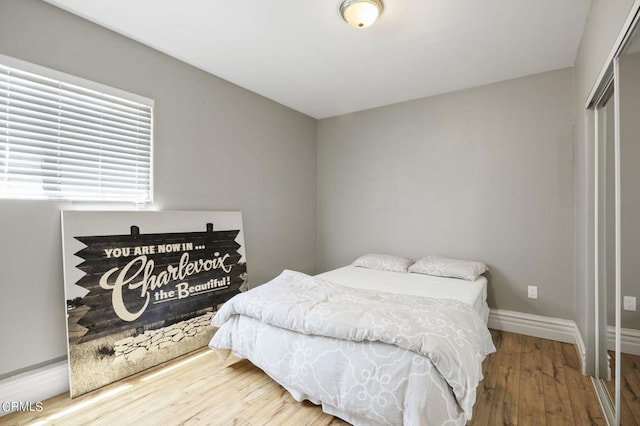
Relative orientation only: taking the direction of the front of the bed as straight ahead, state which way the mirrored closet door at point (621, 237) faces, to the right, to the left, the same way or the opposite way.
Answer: to the right

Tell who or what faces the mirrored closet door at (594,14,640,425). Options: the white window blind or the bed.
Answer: the white window blind

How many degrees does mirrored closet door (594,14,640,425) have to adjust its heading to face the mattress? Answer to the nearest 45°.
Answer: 0° — it already faces it

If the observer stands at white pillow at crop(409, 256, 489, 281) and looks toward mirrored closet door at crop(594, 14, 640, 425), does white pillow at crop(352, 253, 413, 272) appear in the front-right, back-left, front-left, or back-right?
back-right

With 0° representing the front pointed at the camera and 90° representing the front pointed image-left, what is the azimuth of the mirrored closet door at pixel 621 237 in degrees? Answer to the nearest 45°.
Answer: approximately 90°

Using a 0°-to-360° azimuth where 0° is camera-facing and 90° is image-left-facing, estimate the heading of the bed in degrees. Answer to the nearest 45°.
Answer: approximately 45°

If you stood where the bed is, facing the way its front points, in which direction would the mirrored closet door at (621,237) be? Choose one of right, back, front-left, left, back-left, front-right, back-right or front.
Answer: back-left

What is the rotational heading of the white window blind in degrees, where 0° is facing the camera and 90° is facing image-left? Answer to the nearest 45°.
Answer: approximately 315°

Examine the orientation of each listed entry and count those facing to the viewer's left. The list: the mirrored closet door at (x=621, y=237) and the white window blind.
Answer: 1

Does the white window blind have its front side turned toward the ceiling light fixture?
yes

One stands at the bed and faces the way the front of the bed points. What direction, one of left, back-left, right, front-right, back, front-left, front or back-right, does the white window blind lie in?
front-right

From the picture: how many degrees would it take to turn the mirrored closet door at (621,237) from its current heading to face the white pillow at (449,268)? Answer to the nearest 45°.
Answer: approximately 45° to its right
